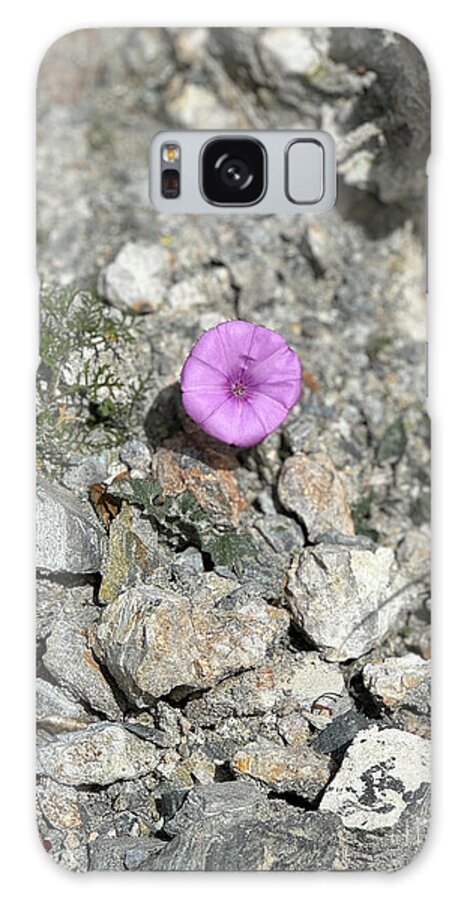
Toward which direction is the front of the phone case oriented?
away from the camera
